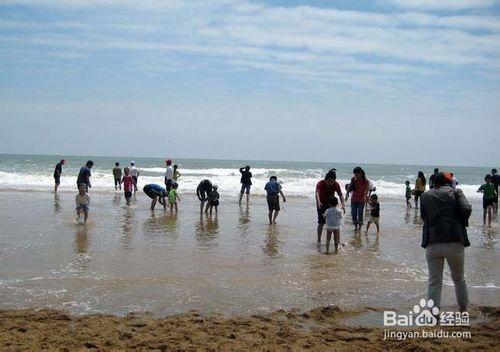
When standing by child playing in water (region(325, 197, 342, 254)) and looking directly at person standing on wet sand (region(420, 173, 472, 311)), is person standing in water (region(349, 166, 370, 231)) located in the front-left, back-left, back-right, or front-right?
back-left

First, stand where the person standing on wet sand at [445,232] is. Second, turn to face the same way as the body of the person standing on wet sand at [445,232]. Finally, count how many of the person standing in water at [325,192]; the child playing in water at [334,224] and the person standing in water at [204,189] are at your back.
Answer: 0

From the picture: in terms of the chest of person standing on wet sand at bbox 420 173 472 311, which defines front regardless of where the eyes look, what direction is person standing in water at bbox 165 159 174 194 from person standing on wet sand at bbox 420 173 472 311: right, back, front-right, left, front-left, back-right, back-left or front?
front-left

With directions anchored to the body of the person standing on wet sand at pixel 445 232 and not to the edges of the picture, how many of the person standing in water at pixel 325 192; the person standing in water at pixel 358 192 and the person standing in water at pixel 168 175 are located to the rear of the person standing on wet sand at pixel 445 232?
0

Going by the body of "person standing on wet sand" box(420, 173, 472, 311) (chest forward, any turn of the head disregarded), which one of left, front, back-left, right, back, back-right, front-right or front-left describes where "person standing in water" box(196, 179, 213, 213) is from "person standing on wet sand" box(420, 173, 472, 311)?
front-left

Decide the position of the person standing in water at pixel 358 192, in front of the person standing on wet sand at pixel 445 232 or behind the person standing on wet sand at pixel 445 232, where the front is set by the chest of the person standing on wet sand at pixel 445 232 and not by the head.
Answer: in front

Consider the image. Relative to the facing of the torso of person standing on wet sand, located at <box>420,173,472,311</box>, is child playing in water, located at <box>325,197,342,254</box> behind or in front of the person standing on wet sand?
in front

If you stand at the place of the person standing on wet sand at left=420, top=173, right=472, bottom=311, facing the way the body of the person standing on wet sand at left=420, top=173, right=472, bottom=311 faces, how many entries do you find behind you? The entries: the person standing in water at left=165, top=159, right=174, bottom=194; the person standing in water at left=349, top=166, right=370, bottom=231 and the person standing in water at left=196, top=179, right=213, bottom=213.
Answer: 0

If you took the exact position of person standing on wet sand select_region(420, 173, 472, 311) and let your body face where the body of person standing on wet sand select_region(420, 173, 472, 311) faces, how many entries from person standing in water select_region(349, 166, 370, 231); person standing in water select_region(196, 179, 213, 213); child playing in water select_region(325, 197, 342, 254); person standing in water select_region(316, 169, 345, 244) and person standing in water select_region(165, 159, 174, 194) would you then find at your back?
0

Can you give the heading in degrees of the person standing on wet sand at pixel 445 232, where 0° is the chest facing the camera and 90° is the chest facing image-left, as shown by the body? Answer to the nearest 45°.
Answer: approximately 180°

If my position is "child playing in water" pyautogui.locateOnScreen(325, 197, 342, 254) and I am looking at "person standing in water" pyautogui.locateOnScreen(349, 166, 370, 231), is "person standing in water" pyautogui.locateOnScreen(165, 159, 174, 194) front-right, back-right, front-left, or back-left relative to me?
front-left

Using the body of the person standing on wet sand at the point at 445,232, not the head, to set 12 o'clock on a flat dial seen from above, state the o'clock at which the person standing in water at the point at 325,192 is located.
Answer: the person standing in water at the point at 325,192 is roughly at 11 o'clock from the person standing on wet sand at the point at 445,232.
